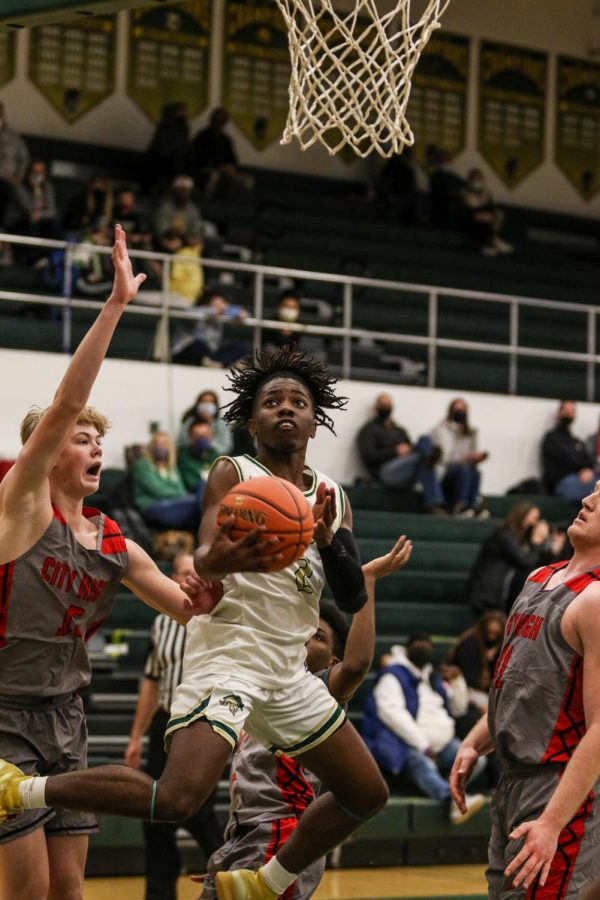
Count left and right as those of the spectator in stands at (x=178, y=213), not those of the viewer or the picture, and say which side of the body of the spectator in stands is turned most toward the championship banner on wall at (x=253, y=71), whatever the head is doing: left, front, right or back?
back

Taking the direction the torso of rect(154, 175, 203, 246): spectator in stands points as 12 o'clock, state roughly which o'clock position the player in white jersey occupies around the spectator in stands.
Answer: The player in white jersey is roughly at 12 o'clock from the spectator in stands.

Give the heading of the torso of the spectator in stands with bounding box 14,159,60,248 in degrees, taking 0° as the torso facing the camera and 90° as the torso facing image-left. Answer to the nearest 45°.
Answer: approximately 0°

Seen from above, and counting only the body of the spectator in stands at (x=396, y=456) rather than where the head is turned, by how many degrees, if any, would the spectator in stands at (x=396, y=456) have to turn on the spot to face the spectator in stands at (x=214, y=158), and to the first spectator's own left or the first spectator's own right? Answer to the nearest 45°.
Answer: approximately 180°

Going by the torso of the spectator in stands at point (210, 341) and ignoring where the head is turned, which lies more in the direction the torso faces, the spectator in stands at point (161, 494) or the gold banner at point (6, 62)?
the spectator in stands

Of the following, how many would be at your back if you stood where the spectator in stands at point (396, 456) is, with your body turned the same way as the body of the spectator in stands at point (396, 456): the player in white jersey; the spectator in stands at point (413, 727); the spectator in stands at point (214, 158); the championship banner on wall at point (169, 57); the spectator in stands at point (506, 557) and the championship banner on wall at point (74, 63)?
3

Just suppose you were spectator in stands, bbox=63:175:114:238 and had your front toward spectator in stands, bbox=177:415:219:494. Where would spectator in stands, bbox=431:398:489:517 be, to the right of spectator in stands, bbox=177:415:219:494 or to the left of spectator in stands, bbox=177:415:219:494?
left

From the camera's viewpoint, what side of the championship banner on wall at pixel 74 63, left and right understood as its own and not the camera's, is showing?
front

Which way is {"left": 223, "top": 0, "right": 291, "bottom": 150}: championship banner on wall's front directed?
toward the camera

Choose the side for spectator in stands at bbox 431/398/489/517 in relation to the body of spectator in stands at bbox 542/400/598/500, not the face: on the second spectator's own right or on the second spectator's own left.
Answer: on the second spectator's own right

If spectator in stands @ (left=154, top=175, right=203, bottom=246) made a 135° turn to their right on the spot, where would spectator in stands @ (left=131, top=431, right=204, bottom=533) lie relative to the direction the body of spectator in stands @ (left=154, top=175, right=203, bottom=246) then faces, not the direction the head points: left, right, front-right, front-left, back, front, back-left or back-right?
back-left
